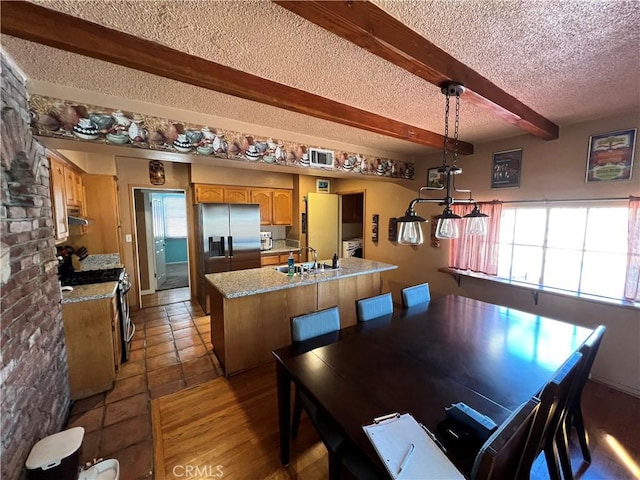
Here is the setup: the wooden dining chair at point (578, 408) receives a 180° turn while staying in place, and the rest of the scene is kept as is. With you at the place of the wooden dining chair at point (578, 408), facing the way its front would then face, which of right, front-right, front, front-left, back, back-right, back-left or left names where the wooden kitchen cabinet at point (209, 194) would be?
back

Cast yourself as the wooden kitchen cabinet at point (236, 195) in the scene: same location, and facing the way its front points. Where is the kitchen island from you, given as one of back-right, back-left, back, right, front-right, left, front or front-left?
front

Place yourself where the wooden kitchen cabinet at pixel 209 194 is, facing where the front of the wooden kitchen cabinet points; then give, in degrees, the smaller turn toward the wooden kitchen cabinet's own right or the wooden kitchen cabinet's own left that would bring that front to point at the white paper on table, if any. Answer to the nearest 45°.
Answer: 0° — it already faces it

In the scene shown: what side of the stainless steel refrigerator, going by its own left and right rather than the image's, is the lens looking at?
front

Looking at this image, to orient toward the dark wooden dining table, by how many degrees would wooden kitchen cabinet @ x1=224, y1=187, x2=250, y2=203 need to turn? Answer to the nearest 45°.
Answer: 0° — it already faces it

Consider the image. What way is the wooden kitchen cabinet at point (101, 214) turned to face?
to the viewer's right

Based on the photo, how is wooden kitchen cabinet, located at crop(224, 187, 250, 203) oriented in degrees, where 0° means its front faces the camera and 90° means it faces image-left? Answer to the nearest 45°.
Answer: approximately 0°

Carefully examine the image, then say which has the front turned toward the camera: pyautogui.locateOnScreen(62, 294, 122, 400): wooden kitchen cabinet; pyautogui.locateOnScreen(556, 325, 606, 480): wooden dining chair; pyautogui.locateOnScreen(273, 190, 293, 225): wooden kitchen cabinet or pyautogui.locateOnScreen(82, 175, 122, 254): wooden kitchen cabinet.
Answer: pyautogui.locateOnScreen(273, 190, 293, 225): wooden kitchen cabinet

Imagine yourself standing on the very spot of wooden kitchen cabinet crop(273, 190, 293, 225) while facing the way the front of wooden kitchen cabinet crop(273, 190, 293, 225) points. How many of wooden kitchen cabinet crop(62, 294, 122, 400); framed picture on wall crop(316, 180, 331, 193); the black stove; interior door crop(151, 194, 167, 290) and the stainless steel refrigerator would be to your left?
1

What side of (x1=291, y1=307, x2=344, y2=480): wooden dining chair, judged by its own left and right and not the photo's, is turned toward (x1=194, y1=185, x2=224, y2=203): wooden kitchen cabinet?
back

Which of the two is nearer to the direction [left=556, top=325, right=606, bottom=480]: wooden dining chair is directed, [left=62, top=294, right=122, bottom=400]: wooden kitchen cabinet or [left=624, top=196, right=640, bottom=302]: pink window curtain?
the wooden kitchen cabinet

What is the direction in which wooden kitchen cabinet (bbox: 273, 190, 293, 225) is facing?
toward the camera

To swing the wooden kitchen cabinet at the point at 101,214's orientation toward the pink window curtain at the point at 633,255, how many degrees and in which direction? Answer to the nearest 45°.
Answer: approximately 45° to its right

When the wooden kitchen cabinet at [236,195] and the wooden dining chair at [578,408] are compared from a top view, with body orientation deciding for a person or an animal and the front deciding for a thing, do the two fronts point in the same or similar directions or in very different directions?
very different directions

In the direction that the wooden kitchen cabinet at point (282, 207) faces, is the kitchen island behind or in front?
in front

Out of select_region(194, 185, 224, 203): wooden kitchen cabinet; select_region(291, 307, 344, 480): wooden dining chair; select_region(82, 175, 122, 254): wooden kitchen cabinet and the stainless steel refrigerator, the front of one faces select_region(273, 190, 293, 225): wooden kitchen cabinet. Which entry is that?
select_region(82, 175, 122, 254): wooden kitchen cabinet
